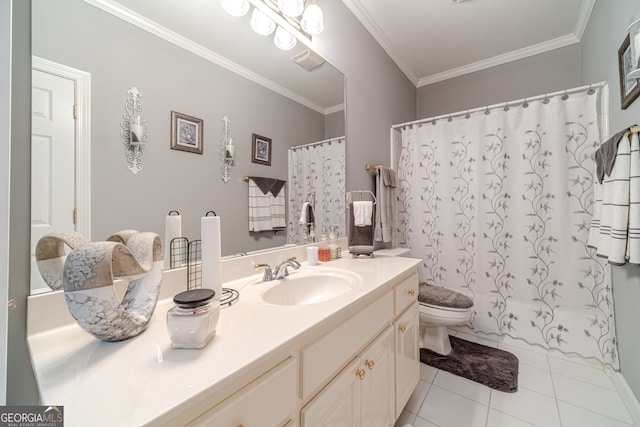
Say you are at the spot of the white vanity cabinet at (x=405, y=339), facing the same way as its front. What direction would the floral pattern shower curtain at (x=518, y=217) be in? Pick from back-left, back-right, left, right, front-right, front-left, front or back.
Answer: front-left

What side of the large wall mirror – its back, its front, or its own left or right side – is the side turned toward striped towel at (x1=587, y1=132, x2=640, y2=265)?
front

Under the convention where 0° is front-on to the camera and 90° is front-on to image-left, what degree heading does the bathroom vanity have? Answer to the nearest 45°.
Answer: approximately 315°

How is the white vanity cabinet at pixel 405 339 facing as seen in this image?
to the viewer's right

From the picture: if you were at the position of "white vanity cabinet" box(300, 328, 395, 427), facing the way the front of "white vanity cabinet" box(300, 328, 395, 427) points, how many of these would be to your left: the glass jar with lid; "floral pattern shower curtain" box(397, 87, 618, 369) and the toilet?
2

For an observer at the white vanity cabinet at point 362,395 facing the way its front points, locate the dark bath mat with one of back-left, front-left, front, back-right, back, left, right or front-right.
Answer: left
